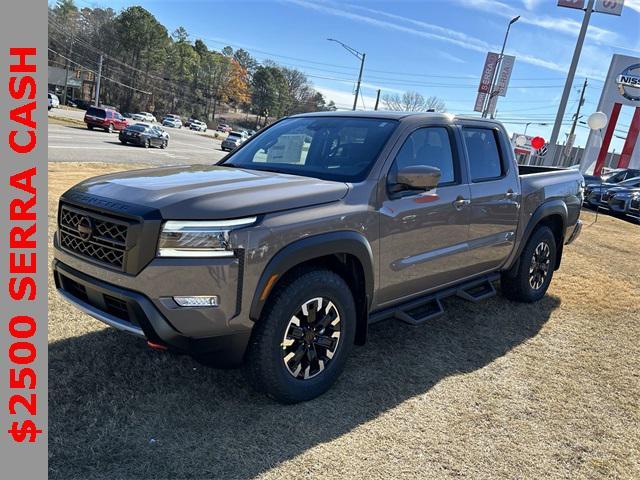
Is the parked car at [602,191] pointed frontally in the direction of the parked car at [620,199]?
no

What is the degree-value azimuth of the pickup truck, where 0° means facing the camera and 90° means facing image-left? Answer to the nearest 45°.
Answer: approximately 45°

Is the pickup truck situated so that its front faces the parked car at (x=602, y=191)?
no

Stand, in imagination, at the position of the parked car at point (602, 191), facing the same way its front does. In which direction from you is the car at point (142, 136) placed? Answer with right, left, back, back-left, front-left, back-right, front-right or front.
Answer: front-right

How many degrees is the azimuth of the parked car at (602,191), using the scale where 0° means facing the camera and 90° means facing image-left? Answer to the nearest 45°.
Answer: approximately 45°

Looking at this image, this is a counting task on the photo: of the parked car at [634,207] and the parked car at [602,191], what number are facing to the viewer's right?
0

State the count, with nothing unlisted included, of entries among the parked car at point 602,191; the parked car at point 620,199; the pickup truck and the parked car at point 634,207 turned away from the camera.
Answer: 0

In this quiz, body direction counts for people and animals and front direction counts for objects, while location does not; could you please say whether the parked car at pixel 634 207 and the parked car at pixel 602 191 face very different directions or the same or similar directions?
same or similar directions

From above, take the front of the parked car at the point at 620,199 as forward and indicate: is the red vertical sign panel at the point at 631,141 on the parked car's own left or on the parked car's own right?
on the parked car's own right

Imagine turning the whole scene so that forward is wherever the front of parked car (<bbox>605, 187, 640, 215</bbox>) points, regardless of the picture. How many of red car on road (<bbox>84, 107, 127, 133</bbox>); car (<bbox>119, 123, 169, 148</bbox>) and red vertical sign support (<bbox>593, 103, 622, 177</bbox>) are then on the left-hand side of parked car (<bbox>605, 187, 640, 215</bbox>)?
0

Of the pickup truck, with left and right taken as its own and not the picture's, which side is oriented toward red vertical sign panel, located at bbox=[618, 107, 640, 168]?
back

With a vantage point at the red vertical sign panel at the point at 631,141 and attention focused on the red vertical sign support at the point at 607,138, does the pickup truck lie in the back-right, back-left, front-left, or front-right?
front-left

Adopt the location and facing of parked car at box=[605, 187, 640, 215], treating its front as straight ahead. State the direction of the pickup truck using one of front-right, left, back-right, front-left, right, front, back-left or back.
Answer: front-left

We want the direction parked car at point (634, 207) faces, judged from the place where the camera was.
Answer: facing the viewer and to the left of the viewer
